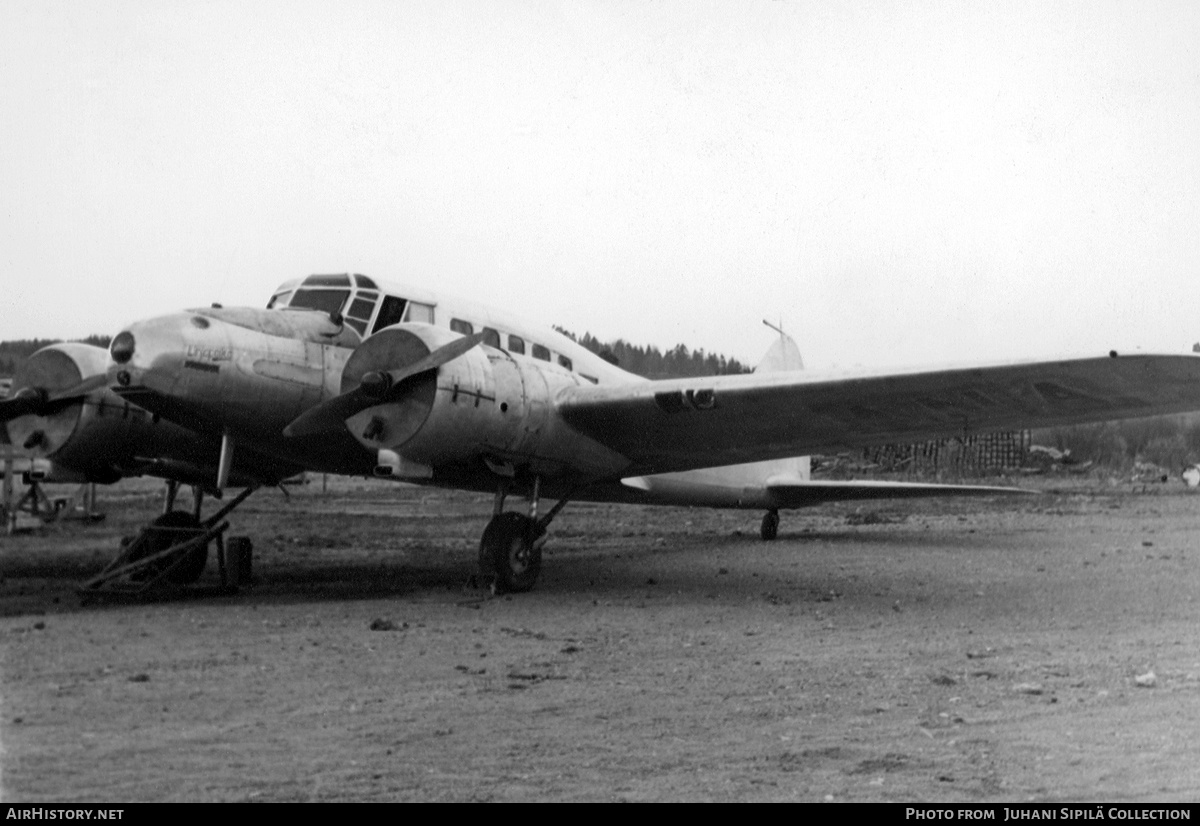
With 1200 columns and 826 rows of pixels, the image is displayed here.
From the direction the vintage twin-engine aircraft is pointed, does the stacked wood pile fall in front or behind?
behind

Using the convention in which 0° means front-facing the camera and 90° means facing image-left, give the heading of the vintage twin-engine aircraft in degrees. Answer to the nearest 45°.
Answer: approximately 45°
